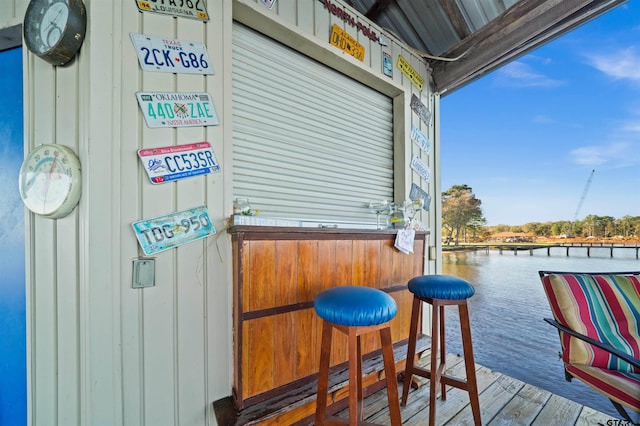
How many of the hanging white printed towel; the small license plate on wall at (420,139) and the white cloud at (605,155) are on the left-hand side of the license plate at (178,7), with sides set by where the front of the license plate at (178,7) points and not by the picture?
3

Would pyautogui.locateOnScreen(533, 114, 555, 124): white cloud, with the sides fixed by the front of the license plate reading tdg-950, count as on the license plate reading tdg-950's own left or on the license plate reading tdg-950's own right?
on the license plate reading tdg-950's own left

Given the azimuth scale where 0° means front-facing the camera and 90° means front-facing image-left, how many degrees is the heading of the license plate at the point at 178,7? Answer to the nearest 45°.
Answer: approximately 0°
